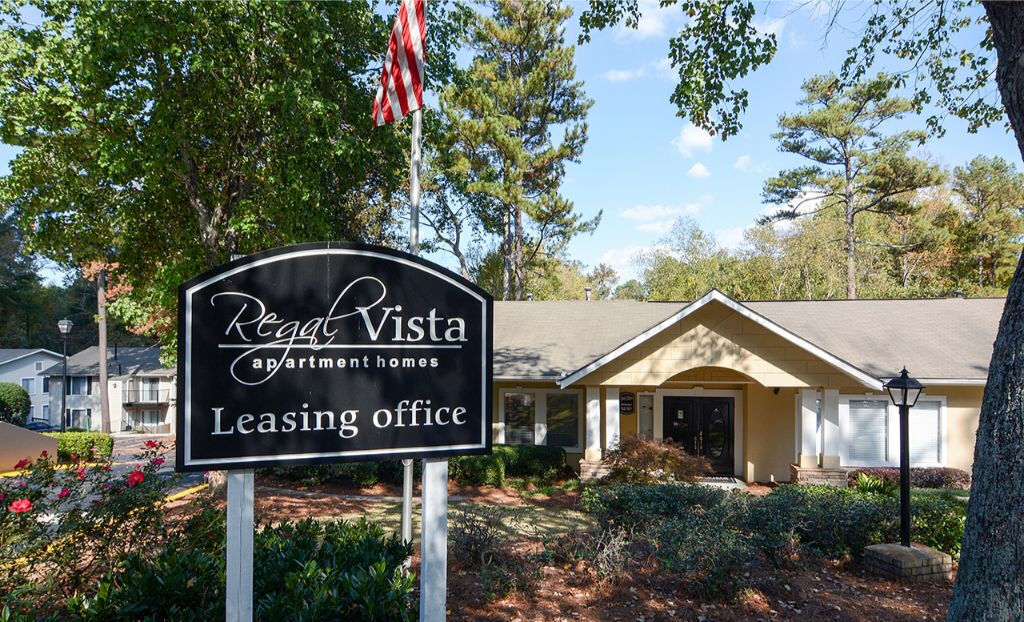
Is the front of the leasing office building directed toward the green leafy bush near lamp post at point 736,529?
yes

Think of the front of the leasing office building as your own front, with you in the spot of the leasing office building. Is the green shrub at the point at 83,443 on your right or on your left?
on your right

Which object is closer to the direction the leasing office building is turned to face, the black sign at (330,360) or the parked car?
the black sign

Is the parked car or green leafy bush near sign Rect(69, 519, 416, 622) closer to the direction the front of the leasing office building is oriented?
the green leafy bush near sign

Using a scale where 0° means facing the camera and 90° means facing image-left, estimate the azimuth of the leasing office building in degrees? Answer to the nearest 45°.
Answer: approximately 0°

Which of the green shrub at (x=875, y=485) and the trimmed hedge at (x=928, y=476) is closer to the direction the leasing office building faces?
the green shrub
